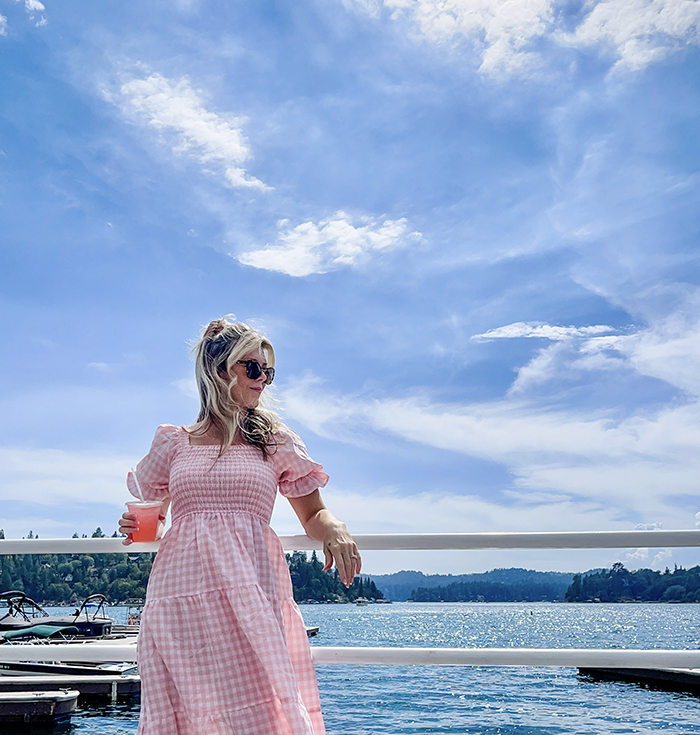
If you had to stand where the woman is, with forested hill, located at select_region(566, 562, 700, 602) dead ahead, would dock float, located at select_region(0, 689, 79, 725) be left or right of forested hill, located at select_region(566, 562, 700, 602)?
left

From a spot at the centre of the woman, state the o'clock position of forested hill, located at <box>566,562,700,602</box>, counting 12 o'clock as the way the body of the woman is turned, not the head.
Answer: The forested hill is roughly at 7 o'clock from the woman.

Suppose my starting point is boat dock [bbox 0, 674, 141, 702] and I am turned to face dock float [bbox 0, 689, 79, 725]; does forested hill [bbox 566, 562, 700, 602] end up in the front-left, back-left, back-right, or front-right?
back-left

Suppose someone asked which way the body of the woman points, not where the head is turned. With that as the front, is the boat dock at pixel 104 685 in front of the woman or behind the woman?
behind

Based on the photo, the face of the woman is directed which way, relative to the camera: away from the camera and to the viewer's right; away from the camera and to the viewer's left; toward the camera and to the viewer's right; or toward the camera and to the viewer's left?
toward the camera and to the viewer's right

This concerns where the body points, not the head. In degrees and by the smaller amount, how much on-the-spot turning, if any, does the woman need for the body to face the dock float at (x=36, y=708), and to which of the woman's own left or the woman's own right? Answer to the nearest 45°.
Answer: approximately 180°

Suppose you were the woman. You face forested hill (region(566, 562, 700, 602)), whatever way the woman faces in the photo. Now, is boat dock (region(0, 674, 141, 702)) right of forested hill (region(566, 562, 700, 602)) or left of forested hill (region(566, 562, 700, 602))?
left

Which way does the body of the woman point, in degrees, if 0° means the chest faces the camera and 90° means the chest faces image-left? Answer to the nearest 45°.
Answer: approximately 0°
